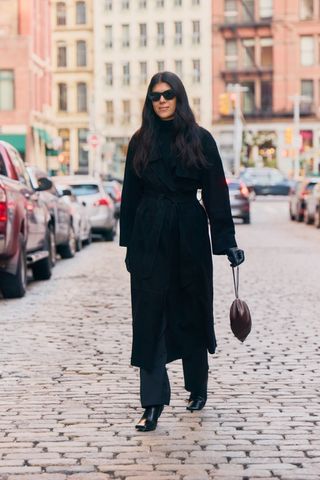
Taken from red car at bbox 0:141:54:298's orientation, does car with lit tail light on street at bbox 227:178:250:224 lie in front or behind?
in front

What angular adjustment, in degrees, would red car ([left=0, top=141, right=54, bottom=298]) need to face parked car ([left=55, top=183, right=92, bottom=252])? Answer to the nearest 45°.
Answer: approximately 45° to its left

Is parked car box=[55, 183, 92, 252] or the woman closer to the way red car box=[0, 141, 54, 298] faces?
the parked car

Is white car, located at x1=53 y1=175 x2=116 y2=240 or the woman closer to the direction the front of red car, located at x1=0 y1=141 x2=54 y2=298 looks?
the white car

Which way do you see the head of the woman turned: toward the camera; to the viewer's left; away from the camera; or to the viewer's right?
toward the camera

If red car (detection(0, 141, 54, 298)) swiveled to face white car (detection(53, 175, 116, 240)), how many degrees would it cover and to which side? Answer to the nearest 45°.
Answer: approximately 45° to its left

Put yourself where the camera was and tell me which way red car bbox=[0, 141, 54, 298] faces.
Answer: facing away from the viewer and to the right of the viewer

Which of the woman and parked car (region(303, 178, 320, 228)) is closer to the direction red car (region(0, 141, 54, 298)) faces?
the parked car

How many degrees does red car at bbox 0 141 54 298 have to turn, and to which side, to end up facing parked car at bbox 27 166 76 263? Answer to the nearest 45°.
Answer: approximately 45° to its left

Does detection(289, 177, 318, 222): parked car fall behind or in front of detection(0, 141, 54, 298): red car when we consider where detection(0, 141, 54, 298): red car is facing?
in front

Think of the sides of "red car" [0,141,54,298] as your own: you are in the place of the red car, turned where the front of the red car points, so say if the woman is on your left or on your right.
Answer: on your right
